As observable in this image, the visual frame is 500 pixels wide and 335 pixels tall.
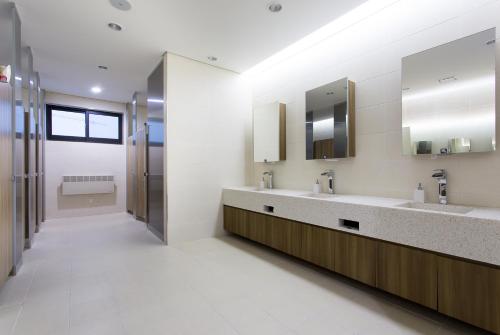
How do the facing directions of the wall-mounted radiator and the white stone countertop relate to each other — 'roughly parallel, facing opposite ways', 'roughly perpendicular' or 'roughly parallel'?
roughly perpendicular

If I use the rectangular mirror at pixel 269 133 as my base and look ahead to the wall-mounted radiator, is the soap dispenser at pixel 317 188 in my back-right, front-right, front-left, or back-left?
back-left

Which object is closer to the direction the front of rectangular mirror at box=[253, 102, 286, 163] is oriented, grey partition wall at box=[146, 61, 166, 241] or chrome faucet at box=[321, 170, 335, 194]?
the grey partition wall

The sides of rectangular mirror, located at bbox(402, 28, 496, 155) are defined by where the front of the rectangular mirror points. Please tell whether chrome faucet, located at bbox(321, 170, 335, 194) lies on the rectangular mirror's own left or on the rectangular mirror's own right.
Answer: on the rectangular mirror's own right

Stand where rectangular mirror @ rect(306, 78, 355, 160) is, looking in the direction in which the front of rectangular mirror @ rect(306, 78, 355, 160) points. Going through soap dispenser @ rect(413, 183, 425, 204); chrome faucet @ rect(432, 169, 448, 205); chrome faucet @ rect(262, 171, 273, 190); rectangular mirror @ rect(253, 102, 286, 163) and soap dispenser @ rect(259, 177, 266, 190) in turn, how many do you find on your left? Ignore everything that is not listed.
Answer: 2

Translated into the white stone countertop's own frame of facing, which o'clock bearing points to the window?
The window is roughly at 2 o'clock from the white stone countertop.

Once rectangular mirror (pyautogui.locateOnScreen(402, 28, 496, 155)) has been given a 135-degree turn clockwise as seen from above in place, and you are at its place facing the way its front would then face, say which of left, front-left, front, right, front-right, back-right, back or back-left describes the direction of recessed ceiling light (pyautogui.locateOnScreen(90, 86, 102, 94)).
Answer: left

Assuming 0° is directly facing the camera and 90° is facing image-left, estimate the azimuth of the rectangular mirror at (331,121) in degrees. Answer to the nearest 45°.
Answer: approximately 45°

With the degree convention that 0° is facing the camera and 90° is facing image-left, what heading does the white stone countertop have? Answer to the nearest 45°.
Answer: approximately 45°

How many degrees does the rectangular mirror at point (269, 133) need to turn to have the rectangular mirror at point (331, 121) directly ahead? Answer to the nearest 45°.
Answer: approximately 90° to its left

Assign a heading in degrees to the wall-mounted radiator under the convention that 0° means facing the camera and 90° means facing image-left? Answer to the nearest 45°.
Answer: approximately 0°

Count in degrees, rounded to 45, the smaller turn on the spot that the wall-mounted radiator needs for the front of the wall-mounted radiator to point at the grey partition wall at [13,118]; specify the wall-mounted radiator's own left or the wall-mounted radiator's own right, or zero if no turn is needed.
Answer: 0° — it already faces it

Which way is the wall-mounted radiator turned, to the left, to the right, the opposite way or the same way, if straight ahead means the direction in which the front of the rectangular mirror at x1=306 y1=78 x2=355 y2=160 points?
to the left

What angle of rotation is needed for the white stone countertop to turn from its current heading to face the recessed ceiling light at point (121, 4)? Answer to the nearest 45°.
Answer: approximately 45° to its right

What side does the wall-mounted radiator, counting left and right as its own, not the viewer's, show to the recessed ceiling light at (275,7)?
front
